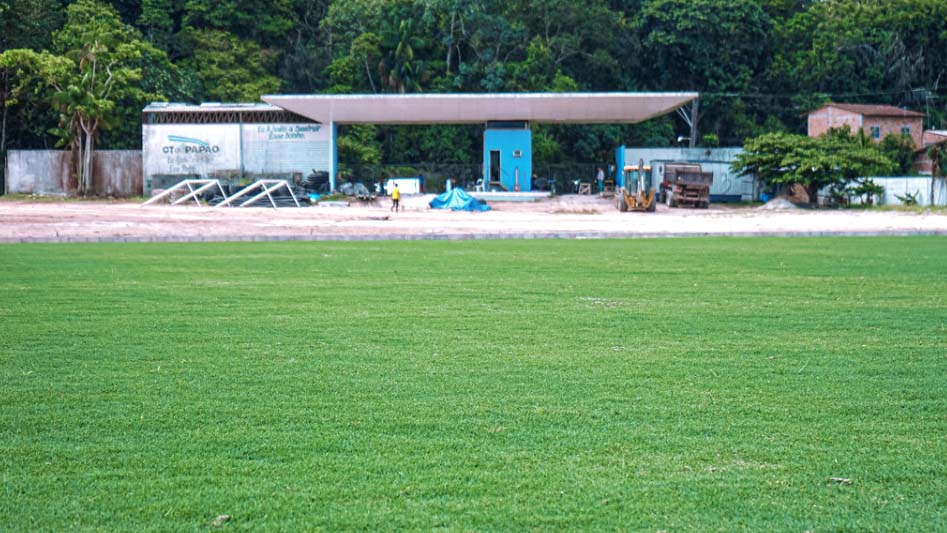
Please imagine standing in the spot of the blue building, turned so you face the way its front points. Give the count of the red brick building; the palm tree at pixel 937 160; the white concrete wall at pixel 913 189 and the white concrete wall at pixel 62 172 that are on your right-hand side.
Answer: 1

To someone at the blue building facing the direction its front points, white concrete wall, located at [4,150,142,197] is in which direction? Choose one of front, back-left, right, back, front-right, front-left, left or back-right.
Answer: right

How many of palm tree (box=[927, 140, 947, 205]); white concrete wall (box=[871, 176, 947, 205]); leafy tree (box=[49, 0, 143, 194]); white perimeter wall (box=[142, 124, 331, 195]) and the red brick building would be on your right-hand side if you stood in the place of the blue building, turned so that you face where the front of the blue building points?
2

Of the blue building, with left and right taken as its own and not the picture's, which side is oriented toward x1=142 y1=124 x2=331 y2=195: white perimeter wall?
right

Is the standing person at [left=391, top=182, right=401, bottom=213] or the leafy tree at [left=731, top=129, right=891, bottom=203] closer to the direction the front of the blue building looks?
the standing person

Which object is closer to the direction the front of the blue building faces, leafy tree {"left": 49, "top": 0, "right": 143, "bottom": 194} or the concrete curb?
the concrete curb

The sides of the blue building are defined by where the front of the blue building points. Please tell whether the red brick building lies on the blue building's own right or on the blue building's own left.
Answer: on the blue building's own left

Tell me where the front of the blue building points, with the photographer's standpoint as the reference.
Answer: facing the viewer

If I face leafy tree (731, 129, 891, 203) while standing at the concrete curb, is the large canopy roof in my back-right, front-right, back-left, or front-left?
front-left

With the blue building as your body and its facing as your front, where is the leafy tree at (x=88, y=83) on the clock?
The leafy tree is roughly at 3 o'clock from the blue building.

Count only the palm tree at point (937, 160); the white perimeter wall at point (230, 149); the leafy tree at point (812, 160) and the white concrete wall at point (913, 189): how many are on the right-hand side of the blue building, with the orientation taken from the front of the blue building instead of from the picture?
1

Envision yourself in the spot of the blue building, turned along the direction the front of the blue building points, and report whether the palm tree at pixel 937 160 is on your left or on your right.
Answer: on your left

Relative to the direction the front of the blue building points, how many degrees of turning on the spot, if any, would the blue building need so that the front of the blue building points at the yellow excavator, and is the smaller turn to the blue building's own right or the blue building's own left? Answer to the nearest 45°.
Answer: approximately 45° to the blue building's own left

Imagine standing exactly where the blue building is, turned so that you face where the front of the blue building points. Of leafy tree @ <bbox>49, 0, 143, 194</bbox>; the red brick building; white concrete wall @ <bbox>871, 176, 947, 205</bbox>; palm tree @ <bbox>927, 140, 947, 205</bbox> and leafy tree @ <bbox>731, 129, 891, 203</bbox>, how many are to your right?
1

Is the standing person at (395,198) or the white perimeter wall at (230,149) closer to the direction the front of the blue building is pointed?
the standing person

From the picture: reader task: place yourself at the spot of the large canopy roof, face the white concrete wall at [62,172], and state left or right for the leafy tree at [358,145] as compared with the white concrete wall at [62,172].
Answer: right

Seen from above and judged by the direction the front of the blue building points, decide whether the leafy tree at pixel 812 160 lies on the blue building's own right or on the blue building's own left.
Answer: on the blue building's own left
